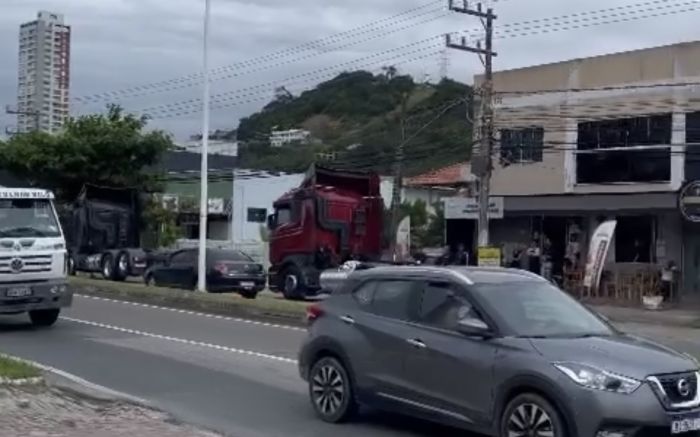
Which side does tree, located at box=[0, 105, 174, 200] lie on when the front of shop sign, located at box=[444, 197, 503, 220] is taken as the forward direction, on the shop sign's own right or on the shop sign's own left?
on the shop sign's own right

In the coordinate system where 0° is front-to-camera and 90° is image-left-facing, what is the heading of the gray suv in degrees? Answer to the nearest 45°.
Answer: approximately 315°

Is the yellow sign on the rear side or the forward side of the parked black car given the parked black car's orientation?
on the rear side

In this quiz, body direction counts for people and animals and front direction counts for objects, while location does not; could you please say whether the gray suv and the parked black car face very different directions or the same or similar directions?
very different directions

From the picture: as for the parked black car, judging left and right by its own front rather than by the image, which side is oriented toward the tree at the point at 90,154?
front

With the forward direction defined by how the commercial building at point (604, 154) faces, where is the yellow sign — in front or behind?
in front

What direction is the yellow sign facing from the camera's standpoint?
toward the camera

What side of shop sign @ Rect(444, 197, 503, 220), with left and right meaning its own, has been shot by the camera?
front

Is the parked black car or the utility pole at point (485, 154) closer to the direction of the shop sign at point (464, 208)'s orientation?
the utility pole

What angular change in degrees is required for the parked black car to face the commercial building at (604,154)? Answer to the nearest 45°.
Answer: approximately 135° to its right

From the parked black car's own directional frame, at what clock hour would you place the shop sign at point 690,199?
The shop sign is roughly at 5 o'clock from the parked black car.

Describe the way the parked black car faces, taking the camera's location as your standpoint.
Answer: facing away from the viewer and to the left of the viewer

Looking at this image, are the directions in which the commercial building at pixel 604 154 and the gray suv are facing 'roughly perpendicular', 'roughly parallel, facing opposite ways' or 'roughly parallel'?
roughly perpendicular

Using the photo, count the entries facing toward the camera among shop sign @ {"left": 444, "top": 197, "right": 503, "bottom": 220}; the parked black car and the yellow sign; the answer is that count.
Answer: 2
